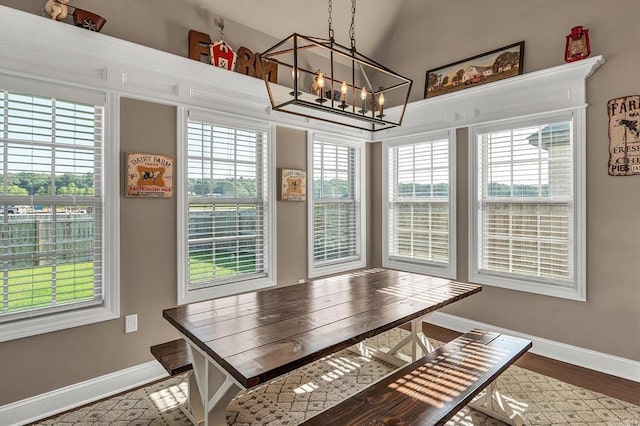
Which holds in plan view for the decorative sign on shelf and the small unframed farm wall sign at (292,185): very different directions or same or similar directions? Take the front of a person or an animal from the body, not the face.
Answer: same or similar directions

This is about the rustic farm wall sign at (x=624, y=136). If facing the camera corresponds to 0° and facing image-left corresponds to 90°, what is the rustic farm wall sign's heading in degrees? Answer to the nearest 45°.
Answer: approximately 0°

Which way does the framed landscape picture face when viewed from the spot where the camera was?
facing the viewer and to the left of the viewer

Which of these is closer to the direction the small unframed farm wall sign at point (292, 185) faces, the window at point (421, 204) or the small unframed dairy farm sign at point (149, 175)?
the window

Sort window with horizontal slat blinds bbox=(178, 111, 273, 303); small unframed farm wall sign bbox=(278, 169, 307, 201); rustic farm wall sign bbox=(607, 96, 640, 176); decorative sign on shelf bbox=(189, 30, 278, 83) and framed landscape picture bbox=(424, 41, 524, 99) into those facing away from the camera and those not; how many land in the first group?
0

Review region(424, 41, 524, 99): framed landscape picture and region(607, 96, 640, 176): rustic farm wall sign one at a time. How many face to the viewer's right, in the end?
0

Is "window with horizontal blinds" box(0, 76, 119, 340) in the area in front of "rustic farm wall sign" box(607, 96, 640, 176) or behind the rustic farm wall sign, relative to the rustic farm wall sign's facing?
in front

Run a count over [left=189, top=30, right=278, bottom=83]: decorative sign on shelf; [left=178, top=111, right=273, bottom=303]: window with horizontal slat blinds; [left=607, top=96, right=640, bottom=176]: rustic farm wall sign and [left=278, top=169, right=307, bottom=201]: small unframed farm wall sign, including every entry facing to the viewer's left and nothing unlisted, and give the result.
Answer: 0

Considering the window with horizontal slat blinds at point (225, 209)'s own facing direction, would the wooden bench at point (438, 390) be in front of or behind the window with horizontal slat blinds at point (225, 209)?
in front
